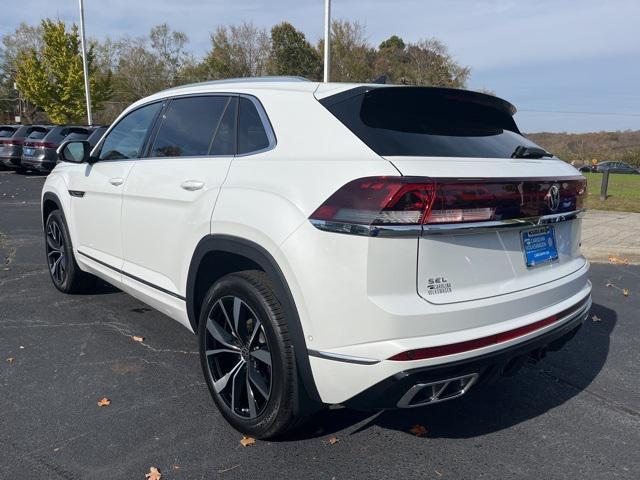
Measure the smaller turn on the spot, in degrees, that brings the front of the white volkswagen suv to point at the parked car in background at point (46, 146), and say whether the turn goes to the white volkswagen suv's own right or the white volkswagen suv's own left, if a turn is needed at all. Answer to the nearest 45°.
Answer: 0° — it already faces it

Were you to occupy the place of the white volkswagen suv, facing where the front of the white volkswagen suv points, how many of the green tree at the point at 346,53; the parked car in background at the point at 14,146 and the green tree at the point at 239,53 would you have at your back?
0

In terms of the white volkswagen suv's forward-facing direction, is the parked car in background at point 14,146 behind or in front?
in front

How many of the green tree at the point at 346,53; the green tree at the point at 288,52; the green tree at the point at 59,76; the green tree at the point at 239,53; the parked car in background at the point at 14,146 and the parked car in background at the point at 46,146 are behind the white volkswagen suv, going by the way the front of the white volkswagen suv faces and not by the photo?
0

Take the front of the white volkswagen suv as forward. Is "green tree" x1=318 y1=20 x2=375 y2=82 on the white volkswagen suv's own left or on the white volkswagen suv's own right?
on the white volkswagen suv's own right

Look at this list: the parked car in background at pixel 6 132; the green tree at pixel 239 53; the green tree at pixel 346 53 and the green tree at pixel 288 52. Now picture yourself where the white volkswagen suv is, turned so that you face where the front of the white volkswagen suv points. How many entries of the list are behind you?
0

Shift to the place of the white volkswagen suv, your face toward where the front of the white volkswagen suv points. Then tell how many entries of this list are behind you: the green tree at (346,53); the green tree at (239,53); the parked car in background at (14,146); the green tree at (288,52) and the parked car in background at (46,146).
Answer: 0

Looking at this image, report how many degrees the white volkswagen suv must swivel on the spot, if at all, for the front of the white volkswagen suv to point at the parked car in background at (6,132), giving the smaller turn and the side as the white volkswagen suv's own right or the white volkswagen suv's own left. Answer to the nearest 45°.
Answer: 0° — it already faces it

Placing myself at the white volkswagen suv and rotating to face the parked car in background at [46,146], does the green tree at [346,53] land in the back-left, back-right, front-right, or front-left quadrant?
front-right

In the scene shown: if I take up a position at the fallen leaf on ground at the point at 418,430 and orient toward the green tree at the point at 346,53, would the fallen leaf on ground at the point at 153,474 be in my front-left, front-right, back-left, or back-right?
back-left

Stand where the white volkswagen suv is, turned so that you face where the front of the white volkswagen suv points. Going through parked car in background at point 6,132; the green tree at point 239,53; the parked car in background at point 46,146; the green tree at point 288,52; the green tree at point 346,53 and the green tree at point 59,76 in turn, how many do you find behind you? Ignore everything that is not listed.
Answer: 0

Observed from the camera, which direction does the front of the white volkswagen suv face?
facing away from the viewer and to the left of the viewer

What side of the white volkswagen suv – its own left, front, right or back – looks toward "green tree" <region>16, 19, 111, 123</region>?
front
